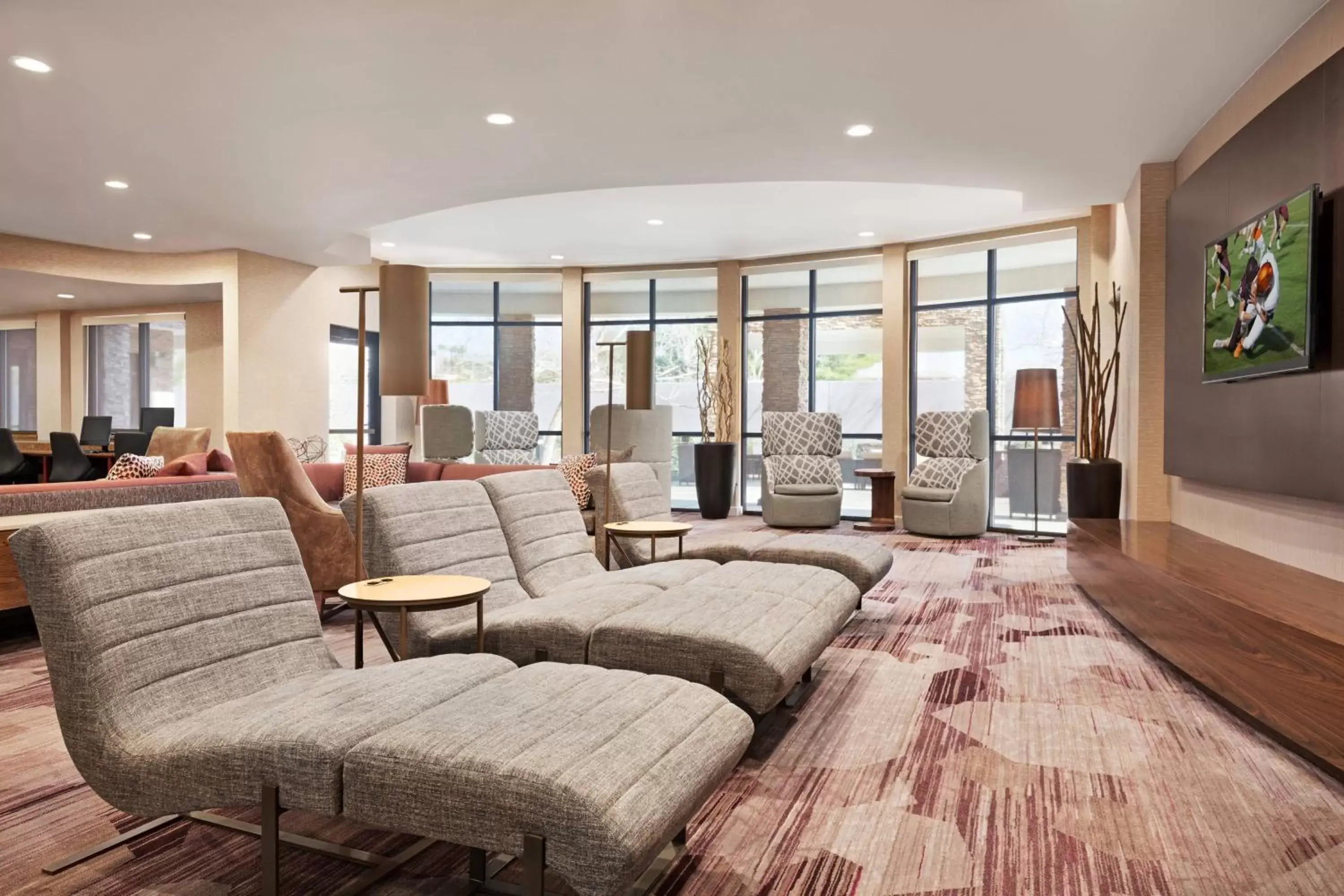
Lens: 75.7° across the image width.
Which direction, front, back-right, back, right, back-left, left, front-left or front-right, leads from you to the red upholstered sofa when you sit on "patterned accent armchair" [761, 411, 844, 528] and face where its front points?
front-right

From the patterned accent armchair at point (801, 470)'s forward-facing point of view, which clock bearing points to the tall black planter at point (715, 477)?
The tall black planter is roughly at 4 o'clock from the patterned accent armchair.

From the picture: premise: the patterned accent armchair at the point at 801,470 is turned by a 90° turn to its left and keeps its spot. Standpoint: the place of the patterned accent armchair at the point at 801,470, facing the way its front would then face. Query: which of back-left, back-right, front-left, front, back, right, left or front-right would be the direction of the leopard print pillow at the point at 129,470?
back-right

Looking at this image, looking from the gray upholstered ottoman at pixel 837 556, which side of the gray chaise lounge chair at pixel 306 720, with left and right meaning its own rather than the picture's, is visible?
left

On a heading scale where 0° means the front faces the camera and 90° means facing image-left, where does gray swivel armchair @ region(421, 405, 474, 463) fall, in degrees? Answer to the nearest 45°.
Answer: approximately 180°

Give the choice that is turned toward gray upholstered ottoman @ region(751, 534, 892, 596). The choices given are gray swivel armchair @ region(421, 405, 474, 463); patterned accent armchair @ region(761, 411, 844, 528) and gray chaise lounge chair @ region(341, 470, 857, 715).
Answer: the patterned accent armchair

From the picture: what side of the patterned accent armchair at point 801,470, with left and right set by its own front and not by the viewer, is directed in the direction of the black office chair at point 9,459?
right

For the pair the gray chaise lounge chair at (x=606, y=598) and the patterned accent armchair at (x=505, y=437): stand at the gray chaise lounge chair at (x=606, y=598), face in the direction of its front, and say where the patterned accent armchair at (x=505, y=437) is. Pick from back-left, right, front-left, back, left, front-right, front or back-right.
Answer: back-left

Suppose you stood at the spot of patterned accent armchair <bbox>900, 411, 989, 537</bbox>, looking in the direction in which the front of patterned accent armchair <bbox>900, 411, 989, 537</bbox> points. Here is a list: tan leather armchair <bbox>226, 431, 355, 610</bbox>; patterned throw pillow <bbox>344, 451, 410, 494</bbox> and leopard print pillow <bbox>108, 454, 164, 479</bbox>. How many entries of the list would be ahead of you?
3

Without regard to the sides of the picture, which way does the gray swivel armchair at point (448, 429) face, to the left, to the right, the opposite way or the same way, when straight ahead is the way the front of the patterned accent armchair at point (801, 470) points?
the opposite way

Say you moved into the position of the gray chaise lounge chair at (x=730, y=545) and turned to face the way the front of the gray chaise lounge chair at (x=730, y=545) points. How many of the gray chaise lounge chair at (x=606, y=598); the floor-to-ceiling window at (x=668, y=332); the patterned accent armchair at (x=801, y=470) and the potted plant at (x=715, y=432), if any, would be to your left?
3

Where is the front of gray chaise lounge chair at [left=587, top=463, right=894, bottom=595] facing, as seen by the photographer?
facing to the right of the viewer

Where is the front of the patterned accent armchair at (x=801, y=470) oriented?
toward the camera

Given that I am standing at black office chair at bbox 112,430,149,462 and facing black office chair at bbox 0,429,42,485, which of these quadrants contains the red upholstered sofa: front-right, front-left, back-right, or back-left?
back-left

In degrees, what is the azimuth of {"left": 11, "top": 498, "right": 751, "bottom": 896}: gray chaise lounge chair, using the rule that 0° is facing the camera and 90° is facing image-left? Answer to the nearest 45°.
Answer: approximately 315°

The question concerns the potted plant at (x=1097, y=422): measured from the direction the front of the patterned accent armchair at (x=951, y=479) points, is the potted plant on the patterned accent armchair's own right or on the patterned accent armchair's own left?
on the patterned accent armchair's own left
